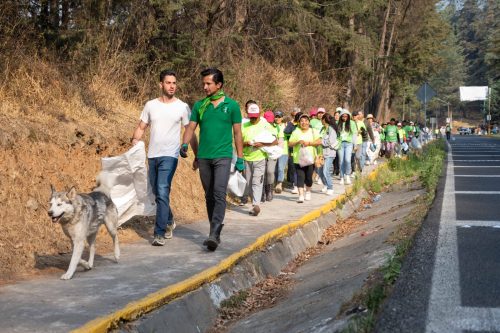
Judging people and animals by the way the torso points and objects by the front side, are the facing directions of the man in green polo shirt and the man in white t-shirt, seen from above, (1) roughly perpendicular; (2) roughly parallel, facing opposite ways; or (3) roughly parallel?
roughly parallel

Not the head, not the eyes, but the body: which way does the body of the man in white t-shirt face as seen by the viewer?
toward the camera

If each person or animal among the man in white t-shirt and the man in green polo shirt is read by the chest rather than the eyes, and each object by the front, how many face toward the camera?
2

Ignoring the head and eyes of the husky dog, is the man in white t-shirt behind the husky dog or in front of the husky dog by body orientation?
behind

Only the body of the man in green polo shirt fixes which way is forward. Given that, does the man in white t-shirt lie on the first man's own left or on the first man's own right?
on the first man's own right

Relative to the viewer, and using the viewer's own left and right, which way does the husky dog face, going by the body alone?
facing the viewer and to the left of the viewer

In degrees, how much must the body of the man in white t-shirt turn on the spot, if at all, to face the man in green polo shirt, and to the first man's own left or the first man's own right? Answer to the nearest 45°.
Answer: approximately 45° to the first man's own left

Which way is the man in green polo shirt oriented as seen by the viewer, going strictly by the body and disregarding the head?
toward the camera

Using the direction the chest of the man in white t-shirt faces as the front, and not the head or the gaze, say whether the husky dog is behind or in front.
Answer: in front
